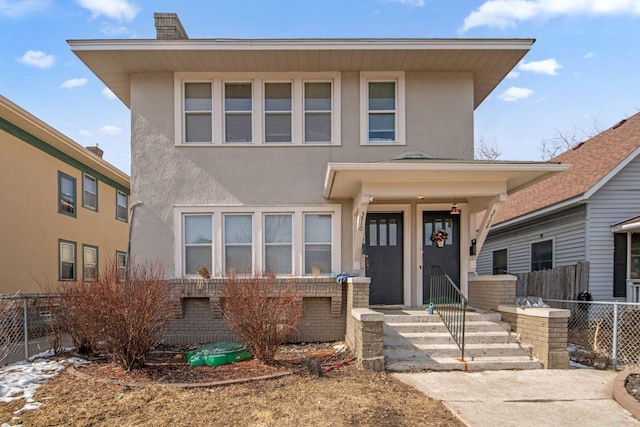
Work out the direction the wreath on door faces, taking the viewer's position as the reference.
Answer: facing the viewer

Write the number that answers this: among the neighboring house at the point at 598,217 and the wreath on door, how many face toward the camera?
2

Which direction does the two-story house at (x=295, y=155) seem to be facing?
toward the camera

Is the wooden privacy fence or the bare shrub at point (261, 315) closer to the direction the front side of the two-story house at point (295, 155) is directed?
the bare shrub

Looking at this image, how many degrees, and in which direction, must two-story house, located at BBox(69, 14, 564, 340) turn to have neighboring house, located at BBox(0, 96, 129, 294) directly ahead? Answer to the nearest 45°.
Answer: approximately 135° to its right

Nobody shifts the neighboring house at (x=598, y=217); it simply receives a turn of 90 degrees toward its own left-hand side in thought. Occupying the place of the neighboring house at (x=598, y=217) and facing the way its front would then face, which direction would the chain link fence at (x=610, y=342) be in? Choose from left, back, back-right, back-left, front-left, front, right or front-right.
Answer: right

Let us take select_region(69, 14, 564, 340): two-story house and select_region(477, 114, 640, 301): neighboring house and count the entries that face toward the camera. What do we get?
2

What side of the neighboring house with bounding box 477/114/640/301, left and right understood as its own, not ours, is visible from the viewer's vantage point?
front
